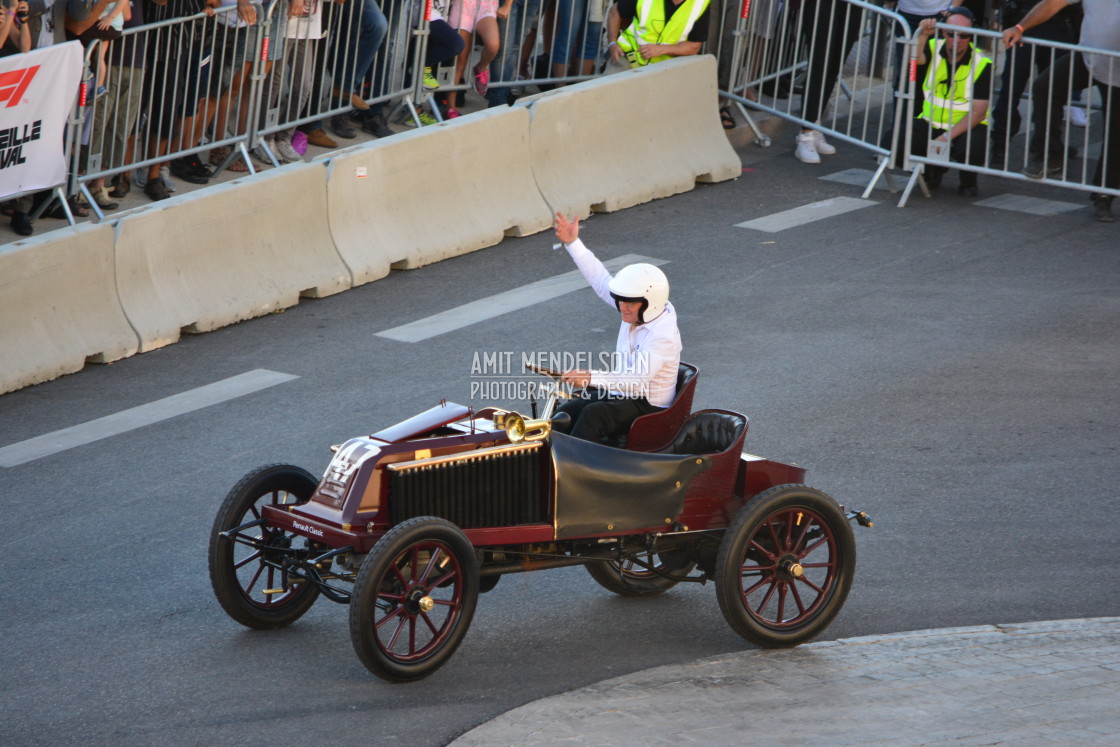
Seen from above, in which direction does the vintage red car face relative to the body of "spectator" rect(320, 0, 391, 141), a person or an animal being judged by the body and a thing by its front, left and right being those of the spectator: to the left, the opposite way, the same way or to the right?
to the right

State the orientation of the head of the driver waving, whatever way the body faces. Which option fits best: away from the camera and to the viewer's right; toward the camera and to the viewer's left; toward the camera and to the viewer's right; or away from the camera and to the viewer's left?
toward the camera and to the viewer's left

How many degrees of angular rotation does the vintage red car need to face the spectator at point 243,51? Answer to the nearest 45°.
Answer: approximately 135° to its right

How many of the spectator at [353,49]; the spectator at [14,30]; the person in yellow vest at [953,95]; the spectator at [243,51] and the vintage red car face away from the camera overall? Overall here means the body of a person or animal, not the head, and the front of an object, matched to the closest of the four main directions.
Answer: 0

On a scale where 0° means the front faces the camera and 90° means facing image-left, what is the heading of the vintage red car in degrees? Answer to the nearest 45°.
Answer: approximately 45°

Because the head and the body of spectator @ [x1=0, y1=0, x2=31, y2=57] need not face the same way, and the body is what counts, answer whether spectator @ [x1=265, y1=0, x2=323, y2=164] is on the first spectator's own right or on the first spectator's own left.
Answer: on the first spectator's own left

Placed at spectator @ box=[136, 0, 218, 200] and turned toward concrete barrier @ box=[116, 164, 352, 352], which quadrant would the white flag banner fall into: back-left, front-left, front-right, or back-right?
front-right

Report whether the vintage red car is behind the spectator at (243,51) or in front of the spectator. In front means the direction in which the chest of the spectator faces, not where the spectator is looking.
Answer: in front

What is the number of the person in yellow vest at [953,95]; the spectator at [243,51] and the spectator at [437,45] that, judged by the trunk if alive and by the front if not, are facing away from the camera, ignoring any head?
0

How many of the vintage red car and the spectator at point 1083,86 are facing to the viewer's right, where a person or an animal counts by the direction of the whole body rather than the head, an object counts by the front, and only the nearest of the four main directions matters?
0

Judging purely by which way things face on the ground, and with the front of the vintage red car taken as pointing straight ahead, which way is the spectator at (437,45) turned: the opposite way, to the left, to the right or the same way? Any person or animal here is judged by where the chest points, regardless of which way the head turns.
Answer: to the left

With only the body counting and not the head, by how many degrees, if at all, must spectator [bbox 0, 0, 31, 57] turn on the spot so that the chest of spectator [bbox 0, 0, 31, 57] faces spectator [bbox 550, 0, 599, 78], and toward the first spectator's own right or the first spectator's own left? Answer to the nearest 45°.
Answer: approximately 90° to the first spectator's own left

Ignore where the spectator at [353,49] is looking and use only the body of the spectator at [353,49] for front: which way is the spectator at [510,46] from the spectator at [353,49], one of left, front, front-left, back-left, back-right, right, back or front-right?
left

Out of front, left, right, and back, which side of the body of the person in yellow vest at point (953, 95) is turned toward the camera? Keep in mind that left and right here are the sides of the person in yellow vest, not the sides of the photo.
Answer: front

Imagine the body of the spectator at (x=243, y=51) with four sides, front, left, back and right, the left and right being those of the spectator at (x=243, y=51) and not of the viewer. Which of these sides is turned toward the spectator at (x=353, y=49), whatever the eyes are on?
left

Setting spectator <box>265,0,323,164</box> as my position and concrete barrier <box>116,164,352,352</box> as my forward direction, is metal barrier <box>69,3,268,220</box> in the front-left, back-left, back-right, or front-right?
front-right
